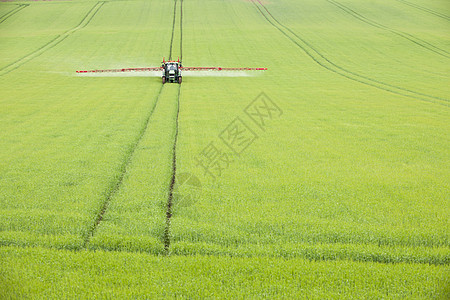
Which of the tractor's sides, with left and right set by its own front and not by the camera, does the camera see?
front
